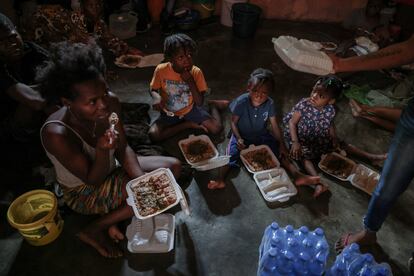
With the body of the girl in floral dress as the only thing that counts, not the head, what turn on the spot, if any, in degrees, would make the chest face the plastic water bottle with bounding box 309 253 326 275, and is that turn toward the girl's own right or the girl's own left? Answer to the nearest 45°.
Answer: approximately 45° to the girl's own right

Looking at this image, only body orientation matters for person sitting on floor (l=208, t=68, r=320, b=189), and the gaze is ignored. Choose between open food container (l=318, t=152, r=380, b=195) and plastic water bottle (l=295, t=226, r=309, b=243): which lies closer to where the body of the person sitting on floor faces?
the plastic water bottle

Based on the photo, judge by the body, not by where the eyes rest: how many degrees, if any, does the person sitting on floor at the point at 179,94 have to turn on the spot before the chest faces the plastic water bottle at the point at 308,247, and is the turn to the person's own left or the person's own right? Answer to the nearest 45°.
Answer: approximately 45° to the person's own left

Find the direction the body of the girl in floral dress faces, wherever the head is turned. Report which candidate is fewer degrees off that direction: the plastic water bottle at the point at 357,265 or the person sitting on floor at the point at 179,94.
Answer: the plastic water bottle

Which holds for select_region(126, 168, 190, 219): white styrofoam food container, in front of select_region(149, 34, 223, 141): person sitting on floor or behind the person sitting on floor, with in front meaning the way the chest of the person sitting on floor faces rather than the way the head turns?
in front

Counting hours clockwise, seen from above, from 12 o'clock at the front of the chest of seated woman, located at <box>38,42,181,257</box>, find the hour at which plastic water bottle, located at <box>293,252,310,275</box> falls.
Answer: The plastic water bottle is roughly at 12 o'clock from the seated woman.

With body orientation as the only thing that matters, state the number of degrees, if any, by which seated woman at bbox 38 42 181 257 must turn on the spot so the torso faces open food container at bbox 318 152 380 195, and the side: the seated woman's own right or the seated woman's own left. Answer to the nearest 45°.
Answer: approximately 45° to the seated woman's own left

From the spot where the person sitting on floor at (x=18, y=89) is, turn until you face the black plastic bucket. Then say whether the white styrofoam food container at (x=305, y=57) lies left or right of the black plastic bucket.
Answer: right

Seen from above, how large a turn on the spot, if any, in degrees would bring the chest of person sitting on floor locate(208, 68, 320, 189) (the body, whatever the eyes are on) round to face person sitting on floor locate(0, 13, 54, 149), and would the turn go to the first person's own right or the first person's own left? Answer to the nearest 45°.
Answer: approximately 90° to the first person's own right

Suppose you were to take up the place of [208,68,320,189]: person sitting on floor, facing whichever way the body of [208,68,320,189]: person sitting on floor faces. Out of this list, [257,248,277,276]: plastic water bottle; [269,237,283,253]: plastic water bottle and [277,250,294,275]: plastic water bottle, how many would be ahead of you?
3

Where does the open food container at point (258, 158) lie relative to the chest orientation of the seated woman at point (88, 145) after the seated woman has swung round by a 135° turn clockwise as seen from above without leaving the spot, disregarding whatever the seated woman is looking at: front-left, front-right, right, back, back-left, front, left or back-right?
back

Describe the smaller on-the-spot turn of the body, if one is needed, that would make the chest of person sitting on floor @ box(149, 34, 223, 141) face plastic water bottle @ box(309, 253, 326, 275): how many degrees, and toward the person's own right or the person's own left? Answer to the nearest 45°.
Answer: approximately 45° to the person's own left
